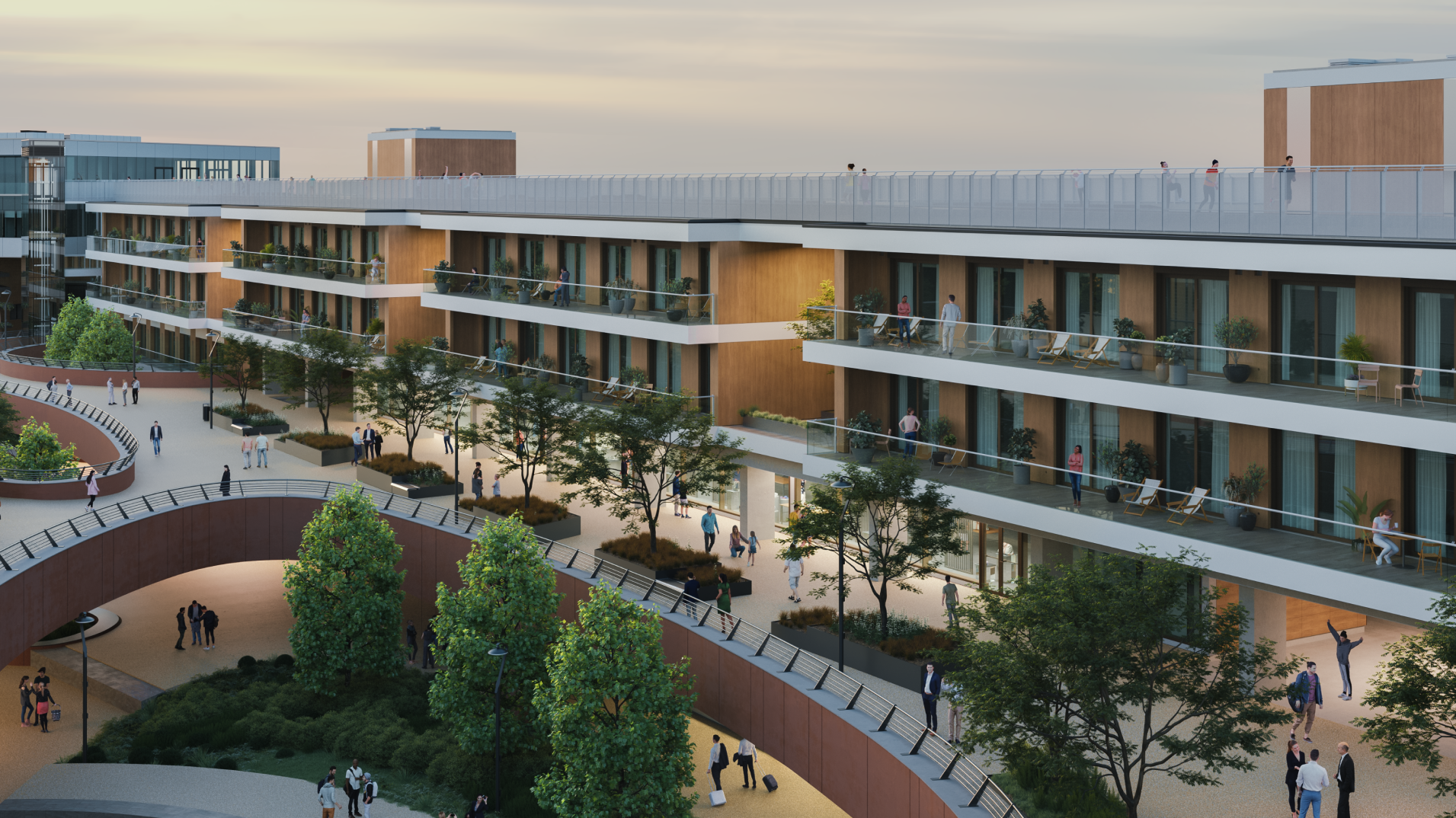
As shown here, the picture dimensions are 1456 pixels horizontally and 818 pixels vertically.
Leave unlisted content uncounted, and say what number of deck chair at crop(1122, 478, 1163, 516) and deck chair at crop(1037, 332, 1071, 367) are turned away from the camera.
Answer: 0

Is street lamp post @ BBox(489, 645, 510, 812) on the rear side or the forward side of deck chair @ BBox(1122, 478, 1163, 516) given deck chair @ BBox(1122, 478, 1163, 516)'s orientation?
on the forward side

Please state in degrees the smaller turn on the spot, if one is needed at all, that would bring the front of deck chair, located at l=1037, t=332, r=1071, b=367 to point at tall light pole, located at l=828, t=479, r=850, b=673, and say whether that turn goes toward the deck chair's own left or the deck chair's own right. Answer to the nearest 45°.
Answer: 0° — it already faces it

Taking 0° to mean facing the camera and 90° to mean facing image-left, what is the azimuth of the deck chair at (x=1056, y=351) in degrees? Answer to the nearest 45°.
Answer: approximately 45°

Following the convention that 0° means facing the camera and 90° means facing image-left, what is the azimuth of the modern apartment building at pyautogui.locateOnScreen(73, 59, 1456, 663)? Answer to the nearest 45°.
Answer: approximately 45°
